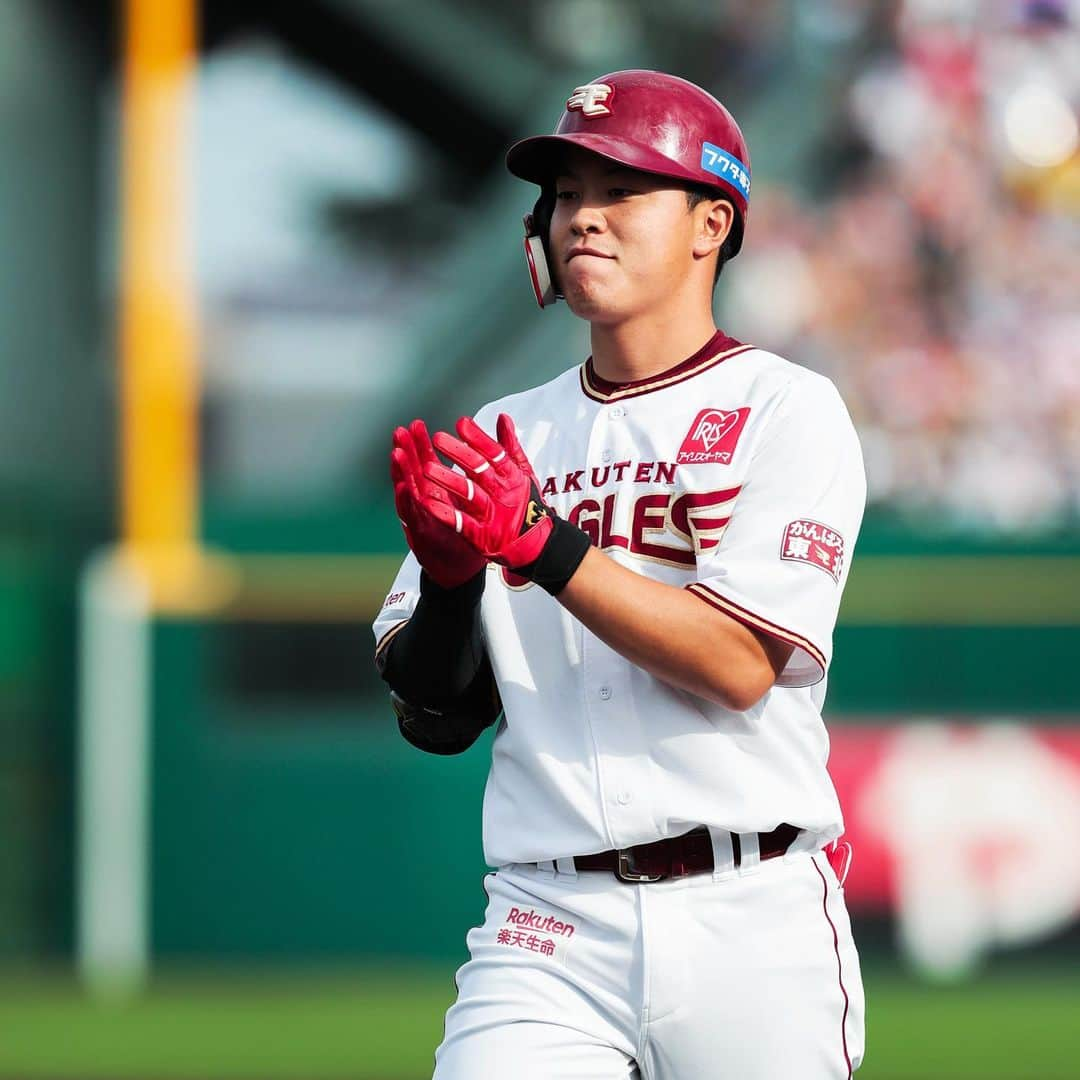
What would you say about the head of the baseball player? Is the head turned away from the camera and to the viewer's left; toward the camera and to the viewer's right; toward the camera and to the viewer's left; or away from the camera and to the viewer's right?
toward the camera and to the viewer's left

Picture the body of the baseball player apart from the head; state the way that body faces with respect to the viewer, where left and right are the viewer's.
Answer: facing the viewer and to the left of the viewer

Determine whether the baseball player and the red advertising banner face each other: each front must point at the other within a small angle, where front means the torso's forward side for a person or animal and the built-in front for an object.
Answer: no

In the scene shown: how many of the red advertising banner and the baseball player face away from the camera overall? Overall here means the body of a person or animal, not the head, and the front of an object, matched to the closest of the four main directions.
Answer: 0

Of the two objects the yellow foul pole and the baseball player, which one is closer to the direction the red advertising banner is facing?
the baseball player

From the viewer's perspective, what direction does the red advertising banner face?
toward the camera

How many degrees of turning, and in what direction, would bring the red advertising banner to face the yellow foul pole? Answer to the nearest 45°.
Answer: approximately 90° to its right

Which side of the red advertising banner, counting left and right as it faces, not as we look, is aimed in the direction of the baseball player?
front

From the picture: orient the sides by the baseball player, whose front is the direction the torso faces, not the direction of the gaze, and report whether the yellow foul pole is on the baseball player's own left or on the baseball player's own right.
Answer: on the baseball player's own right

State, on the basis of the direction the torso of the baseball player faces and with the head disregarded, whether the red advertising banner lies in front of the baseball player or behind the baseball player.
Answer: behind

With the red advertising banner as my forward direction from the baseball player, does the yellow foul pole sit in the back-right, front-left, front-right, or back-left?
front-left

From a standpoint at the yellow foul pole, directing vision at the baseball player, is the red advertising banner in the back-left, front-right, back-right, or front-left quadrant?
front-left
